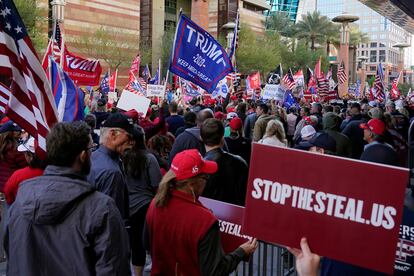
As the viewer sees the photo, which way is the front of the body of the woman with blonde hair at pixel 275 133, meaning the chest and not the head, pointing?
away from the camera

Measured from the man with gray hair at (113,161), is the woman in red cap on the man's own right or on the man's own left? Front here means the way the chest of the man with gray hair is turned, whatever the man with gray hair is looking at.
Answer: on the man's own right

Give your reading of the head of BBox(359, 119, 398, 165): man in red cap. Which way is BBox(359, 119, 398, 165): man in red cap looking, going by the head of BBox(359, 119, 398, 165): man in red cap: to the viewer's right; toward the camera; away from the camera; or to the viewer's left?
to the viewer's left

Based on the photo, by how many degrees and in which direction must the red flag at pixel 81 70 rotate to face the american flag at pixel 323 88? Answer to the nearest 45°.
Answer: approximately 135° to its left

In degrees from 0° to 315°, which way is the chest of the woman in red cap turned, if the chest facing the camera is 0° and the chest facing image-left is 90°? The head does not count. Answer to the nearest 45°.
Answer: approximately 225°

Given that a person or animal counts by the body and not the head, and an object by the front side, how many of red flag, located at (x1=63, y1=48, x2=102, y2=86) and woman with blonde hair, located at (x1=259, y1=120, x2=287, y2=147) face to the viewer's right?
0

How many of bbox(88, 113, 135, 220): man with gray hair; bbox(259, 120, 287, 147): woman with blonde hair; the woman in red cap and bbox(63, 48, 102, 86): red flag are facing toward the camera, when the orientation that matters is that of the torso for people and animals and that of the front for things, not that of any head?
1

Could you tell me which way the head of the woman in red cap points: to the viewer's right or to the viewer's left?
to the viewer's right

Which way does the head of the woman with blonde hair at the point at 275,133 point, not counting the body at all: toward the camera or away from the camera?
away from the camera

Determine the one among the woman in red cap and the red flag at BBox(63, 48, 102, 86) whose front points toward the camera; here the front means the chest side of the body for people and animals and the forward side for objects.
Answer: the red flag

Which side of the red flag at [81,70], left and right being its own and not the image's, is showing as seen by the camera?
front

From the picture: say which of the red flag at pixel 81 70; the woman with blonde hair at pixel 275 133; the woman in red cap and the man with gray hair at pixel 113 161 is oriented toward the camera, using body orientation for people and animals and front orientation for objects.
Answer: the red flag
